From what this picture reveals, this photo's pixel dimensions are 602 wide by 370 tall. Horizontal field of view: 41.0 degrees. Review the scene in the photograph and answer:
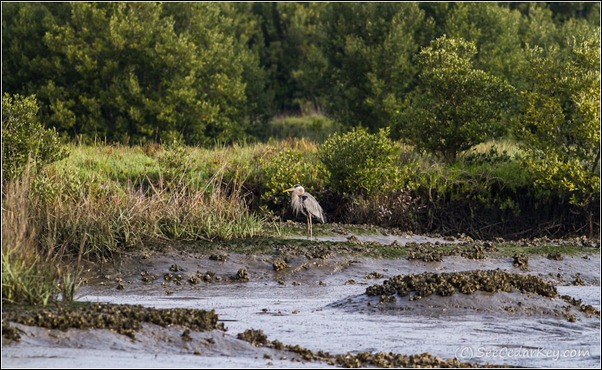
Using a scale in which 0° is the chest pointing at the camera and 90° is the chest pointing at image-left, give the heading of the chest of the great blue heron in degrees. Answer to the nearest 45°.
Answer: approximately 90°
